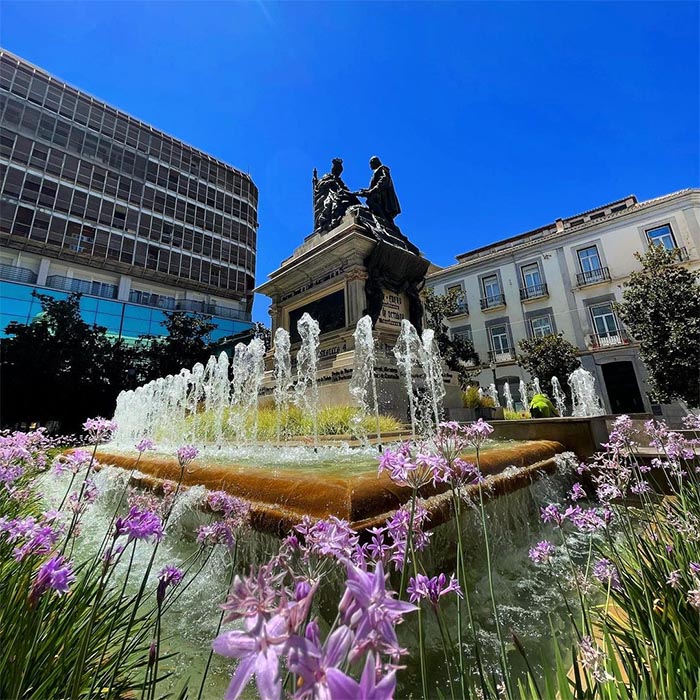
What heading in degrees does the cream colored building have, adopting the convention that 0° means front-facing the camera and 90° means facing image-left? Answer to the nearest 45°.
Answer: approximately 45°

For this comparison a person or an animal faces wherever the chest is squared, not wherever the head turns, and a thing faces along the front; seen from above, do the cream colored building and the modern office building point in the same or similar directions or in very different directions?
very different directions

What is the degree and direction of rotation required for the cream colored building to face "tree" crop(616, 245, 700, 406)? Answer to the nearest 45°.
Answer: approximately 45° to its left

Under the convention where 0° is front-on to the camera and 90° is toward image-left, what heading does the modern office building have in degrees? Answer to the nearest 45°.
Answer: approximately 315°

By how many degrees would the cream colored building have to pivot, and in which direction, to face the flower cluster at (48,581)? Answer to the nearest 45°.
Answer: approximately 45° to its left

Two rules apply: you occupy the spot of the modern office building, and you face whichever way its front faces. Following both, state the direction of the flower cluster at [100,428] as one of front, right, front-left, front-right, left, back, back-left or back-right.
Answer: front-right

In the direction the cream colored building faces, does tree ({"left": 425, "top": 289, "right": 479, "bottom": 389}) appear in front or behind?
in front

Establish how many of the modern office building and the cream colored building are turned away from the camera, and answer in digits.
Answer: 0

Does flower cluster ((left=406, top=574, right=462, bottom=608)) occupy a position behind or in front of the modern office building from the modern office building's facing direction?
in front

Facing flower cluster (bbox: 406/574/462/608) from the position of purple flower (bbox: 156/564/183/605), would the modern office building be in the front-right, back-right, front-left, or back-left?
back-left

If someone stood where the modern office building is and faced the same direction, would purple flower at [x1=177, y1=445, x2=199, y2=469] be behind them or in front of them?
in front

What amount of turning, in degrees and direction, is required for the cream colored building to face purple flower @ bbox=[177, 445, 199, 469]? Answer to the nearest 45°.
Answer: approximately 45° to its left

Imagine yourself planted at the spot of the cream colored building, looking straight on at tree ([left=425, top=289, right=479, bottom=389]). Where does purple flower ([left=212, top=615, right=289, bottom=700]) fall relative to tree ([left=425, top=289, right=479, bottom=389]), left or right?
left
